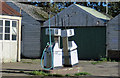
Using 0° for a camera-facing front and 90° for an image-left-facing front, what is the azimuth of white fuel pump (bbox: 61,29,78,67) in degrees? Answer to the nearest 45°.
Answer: approximately 315°

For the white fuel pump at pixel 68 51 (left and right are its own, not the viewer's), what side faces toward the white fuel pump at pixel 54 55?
right
